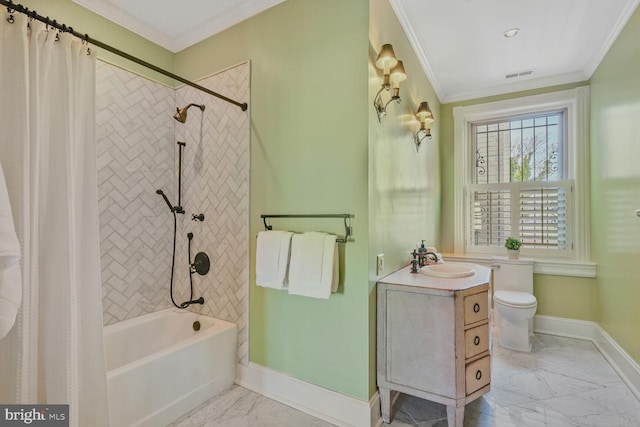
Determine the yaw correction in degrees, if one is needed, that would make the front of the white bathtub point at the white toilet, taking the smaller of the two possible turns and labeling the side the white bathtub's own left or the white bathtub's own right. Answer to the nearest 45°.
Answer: approximately 45° to the white bathtub's own left

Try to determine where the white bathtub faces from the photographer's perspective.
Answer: facing the viewer and to the right of the viewer

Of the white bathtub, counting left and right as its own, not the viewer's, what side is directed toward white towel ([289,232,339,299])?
front

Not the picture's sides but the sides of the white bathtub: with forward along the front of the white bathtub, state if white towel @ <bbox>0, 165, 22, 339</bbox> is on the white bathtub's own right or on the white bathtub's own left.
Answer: on the white bathtub's own right

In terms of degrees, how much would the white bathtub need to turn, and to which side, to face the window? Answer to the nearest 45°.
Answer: approximately 45° to its left
